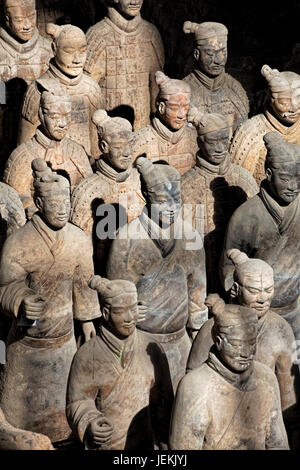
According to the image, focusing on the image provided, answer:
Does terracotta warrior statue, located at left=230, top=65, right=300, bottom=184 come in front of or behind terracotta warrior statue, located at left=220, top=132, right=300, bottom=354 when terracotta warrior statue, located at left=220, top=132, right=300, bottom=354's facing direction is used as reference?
behind

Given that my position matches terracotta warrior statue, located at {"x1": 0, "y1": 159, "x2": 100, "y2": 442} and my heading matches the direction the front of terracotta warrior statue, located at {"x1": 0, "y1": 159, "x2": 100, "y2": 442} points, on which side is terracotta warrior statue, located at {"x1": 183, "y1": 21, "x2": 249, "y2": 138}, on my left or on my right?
on my left

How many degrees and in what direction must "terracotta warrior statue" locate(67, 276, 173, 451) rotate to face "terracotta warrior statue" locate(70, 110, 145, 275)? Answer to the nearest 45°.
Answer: approximately 135° to its left

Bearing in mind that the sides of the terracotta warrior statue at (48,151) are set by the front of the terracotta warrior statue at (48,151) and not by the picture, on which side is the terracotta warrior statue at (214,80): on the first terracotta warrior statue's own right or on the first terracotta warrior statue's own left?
on the first terracotta warrior statue's own left

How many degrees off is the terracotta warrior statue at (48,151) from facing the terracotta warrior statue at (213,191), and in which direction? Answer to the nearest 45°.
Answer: approximately 45° to its left

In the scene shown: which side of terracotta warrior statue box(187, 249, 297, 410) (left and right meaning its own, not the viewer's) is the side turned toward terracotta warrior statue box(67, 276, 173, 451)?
right

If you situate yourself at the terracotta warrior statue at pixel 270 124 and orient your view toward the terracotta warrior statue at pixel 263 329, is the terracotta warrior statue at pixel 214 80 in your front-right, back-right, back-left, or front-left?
back-right

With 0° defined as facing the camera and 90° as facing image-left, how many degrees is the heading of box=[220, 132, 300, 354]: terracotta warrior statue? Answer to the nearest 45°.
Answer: approximately 315°

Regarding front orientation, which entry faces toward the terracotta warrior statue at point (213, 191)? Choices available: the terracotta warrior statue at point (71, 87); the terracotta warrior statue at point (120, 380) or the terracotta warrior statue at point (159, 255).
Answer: the terracotta warrior statue at point (71, 87)

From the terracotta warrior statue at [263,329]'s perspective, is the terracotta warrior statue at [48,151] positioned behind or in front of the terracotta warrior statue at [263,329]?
behind

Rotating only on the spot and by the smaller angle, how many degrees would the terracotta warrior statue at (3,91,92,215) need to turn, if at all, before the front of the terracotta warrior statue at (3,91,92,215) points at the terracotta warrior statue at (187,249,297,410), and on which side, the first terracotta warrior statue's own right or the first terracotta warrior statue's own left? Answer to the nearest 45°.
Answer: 0° — it already faces it

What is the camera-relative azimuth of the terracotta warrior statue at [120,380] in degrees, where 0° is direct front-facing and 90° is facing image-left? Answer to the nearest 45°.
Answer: approximately 315°
